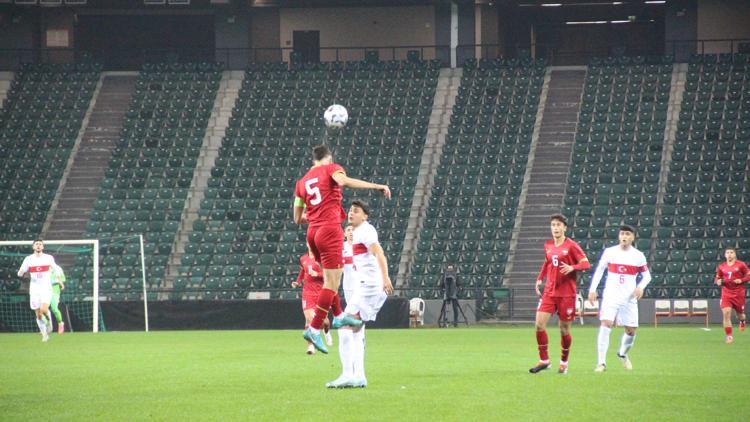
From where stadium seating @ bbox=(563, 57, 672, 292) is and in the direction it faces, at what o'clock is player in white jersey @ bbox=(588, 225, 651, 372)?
The player in white jersey is roughly at 12 o'clock from the stadium seating.

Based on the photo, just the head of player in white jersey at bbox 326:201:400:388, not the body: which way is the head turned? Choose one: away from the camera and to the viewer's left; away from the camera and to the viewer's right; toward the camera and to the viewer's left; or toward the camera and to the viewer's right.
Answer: toward the camera and to the viewer's left

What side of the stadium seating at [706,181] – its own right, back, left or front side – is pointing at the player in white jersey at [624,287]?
front

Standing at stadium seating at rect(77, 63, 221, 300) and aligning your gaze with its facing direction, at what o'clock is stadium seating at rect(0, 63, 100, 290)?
stadium seating at rect(0, 63, 100, 290) is roughly at 4 o'clock from stadium seating at rect(77, 63, 221, 300).

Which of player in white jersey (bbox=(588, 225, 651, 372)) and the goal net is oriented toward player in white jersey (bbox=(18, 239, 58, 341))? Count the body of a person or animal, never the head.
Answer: the goal net

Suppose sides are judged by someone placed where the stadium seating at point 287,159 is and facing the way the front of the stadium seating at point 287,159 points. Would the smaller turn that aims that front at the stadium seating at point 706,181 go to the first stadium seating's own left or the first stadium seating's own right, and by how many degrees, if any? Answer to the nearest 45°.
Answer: approximately 90° to the first stadium seating's own left

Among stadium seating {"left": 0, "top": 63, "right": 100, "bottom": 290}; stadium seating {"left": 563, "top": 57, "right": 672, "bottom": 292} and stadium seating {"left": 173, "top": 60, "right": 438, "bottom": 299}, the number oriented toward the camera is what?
3

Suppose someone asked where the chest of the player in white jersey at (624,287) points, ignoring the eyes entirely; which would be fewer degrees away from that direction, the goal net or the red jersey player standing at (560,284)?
the red jersey player standing

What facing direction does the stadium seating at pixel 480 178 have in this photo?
toward the camera

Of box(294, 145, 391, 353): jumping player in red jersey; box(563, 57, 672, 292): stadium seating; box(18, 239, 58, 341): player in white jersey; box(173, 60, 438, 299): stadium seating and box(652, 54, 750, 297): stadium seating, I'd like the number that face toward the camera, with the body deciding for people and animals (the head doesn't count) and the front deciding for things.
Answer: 4

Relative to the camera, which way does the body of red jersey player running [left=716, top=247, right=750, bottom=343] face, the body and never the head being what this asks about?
toward the camera
